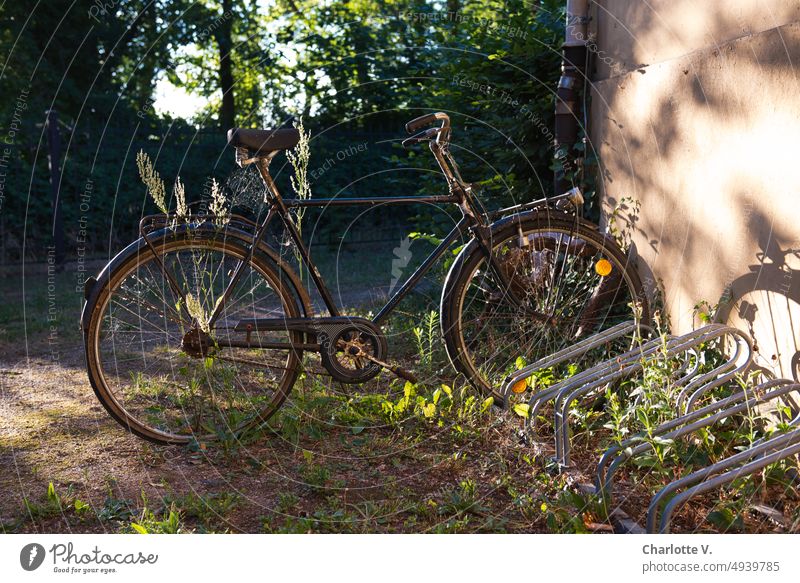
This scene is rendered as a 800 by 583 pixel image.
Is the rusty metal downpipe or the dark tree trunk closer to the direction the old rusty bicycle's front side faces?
the rusty metal downpipe

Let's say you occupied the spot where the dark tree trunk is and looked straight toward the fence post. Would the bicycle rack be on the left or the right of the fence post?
left

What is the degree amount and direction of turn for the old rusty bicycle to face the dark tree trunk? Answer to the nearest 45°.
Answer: approximately 90° to its left

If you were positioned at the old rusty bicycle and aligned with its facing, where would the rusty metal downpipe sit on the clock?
The rusty metal downpipe is roughly at 11 o'clock from the old rusty bicycle.

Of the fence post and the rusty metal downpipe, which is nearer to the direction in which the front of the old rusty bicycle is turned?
the rusty metal downpipe

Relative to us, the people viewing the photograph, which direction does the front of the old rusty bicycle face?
facing to the right of the viewer

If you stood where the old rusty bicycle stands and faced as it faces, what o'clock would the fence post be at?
The fence post is roughly at 8 o'clock from the old rusty bicycle.

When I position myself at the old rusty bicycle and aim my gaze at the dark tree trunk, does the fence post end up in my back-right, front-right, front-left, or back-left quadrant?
front-left
